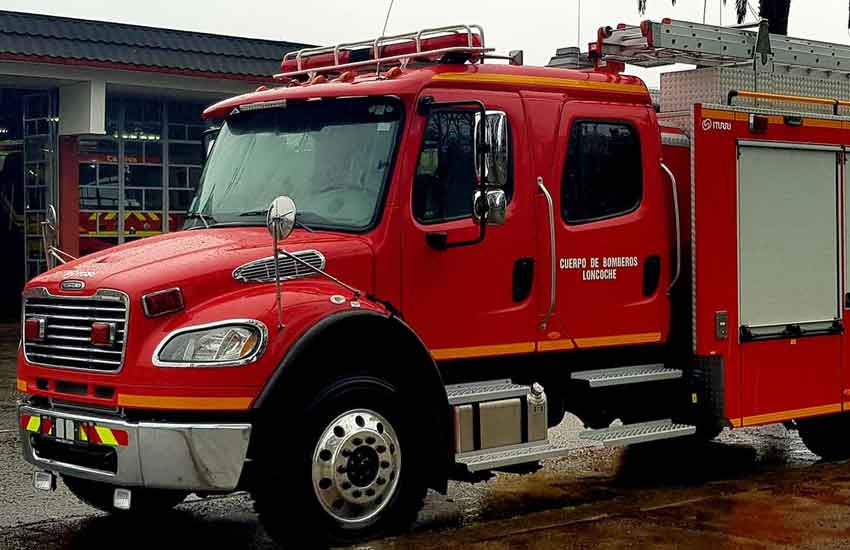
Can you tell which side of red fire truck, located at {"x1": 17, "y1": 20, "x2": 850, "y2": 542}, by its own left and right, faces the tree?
back

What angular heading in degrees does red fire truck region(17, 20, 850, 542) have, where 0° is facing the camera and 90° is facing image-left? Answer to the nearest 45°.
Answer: approximately 45°
